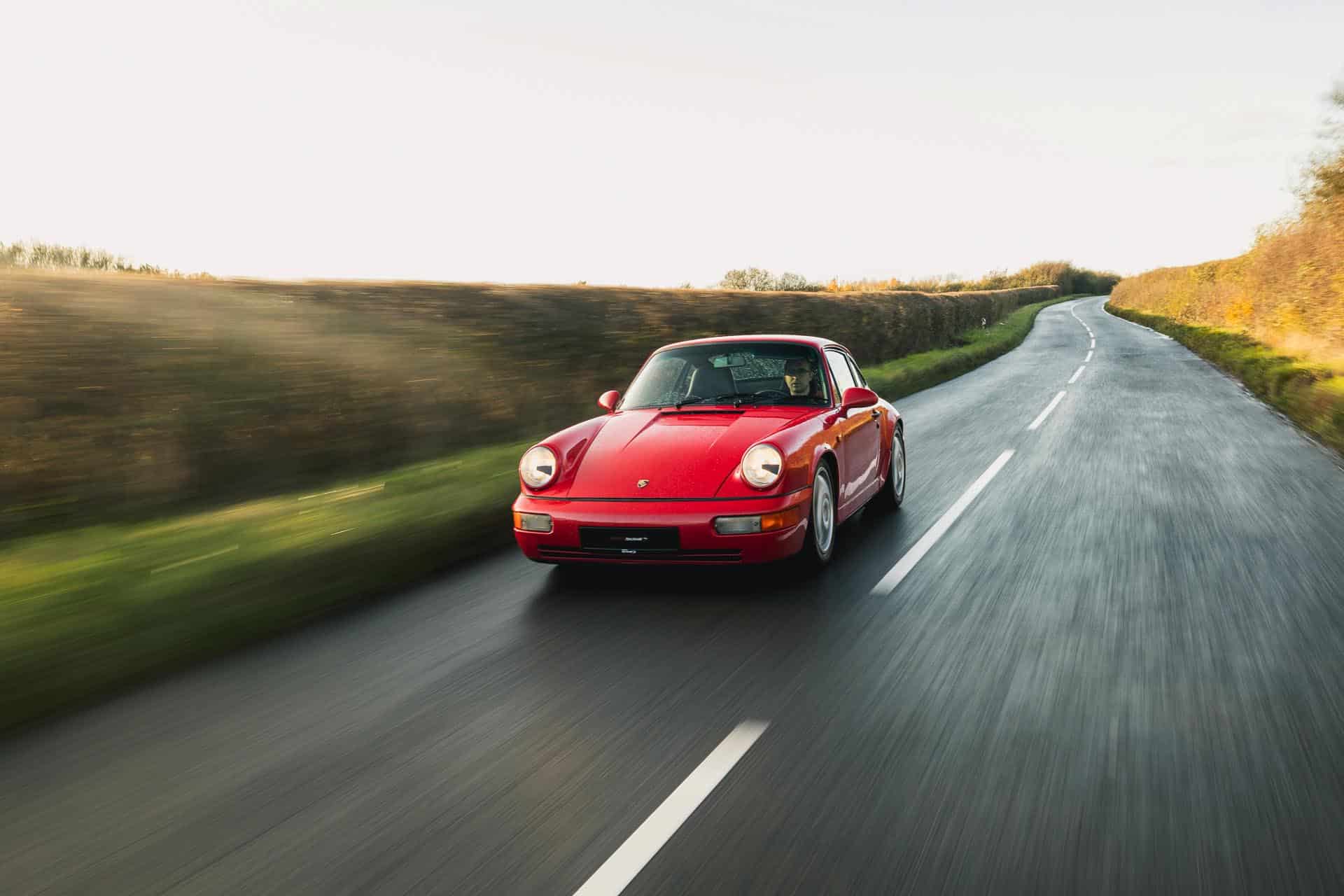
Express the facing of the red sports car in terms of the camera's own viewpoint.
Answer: facing the viewer and to the left of the viewer
